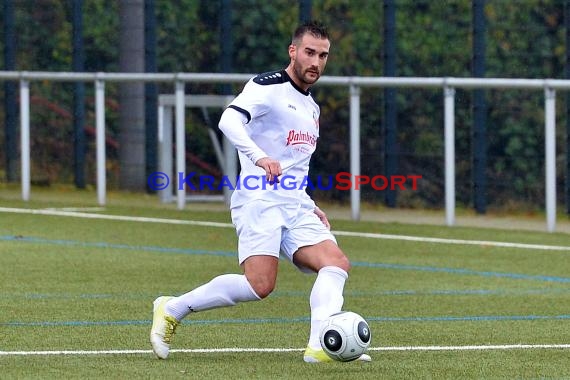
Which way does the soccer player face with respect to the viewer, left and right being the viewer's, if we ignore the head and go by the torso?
facing the viewer and to the right of the viewer

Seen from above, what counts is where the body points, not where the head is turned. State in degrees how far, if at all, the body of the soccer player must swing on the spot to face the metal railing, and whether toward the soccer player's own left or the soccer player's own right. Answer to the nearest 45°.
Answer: approximately 135° to the soccer player's own left

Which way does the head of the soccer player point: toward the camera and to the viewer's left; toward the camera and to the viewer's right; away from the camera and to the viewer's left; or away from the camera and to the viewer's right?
toward the camera and to the viewer's right
